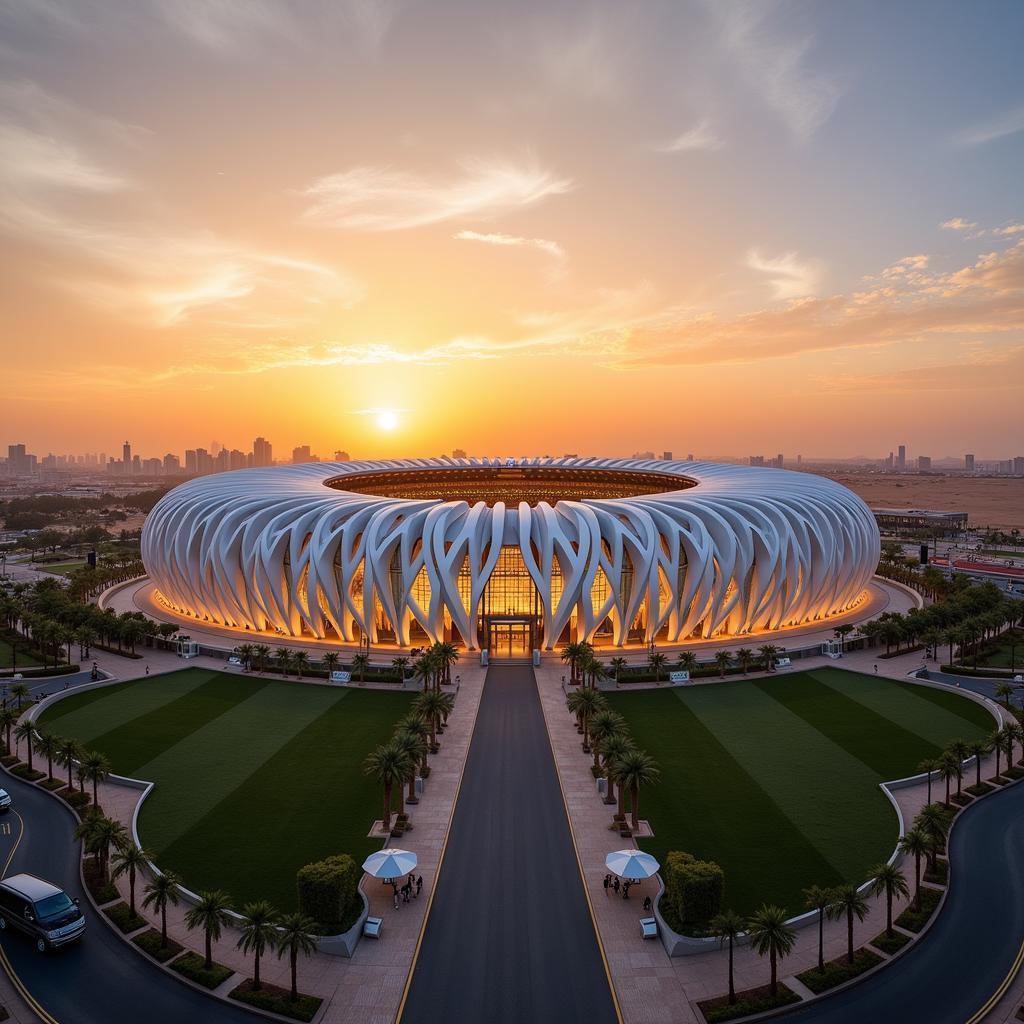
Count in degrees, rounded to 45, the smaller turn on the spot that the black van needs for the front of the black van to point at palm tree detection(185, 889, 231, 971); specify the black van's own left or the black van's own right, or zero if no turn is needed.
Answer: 0° — it already faces it

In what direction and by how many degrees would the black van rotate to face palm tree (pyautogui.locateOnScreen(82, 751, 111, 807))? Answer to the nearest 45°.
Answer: approximately 135° to its left

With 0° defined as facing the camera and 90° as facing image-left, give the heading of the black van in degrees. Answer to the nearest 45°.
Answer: approximately 315°

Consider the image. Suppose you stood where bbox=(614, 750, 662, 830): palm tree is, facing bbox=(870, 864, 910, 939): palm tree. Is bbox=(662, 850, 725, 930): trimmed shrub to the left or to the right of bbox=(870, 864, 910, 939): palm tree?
right

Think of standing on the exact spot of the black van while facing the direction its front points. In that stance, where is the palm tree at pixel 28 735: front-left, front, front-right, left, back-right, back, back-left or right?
back-left

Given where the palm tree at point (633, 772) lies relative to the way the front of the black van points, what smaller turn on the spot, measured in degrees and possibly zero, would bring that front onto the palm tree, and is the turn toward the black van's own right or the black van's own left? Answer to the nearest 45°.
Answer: approximately 45° to the black van's own left

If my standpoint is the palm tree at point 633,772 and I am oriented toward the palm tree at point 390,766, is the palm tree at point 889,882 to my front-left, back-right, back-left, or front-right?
back-left

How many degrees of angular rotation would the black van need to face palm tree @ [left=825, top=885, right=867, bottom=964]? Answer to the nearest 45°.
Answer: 0° — it already faces it

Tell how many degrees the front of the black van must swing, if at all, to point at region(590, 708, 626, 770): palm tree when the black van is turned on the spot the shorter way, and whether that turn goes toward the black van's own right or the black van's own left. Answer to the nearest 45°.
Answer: approximately 45° to the black van's own left

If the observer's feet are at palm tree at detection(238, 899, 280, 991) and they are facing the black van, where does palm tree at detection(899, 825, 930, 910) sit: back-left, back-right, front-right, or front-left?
back-right

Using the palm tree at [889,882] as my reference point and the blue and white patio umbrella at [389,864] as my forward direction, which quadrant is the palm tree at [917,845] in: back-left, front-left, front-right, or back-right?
back-right

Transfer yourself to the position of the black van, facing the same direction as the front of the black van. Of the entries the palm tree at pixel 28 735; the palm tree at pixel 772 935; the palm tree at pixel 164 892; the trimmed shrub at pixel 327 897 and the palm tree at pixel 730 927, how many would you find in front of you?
4
